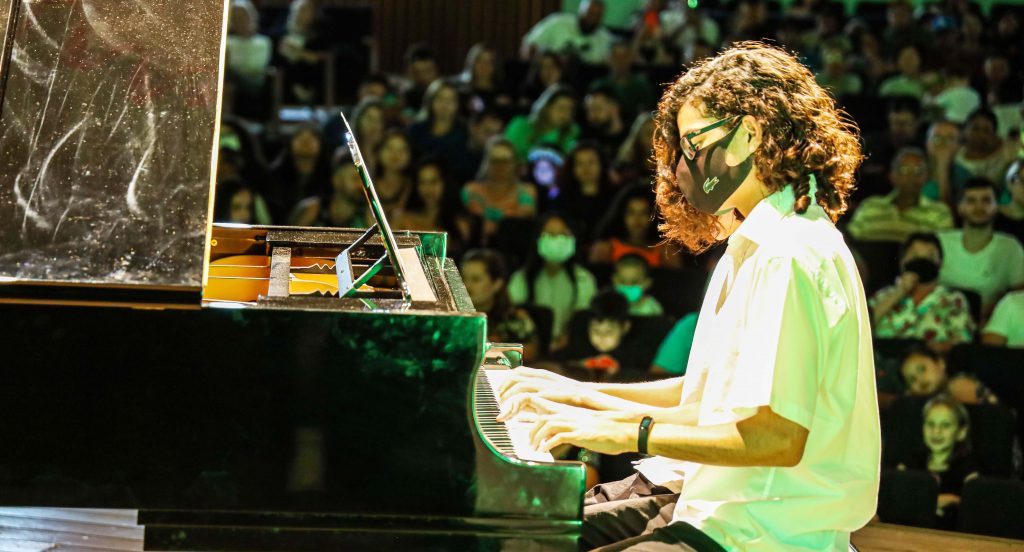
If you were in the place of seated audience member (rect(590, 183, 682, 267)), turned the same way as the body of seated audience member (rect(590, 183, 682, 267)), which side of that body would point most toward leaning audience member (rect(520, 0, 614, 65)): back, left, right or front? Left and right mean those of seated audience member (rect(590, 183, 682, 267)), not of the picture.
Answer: back

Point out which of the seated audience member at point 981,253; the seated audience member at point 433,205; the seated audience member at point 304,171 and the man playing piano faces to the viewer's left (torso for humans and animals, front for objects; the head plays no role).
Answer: the man playing piano

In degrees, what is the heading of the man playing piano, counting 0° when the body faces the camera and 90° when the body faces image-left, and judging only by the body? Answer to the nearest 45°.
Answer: approximately 90°

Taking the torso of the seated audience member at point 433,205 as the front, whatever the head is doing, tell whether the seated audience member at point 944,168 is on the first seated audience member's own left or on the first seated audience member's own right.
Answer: on the first seated audience member's own left

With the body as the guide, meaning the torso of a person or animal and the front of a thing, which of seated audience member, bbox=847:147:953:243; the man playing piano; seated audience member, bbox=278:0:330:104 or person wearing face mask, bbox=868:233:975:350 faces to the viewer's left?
the man playing piano

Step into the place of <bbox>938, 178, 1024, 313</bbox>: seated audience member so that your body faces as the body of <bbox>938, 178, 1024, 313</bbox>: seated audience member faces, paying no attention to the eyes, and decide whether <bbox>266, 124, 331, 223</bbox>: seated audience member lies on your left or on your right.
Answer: on your right

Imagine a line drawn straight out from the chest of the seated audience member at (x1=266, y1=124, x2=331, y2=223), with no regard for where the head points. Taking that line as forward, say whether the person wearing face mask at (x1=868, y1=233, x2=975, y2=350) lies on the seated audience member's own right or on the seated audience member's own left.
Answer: on the seated audience member's own left

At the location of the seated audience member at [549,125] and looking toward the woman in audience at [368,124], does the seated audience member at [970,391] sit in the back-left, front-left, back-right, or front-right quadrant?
back-left

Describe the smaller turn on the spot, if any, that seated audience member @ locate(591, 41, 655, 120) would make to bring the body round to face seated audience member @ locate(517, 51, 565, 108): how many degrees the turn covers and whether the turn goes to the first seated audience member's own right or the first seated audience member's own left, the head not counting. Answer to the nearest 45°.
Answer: approximately 90° to the first seated audience member's own right

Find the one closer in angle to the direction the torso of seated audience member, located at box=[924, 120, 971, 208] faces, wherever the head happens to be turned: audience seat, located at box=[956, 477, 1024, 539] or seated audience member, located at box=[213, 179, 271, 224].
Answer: the audience seat
